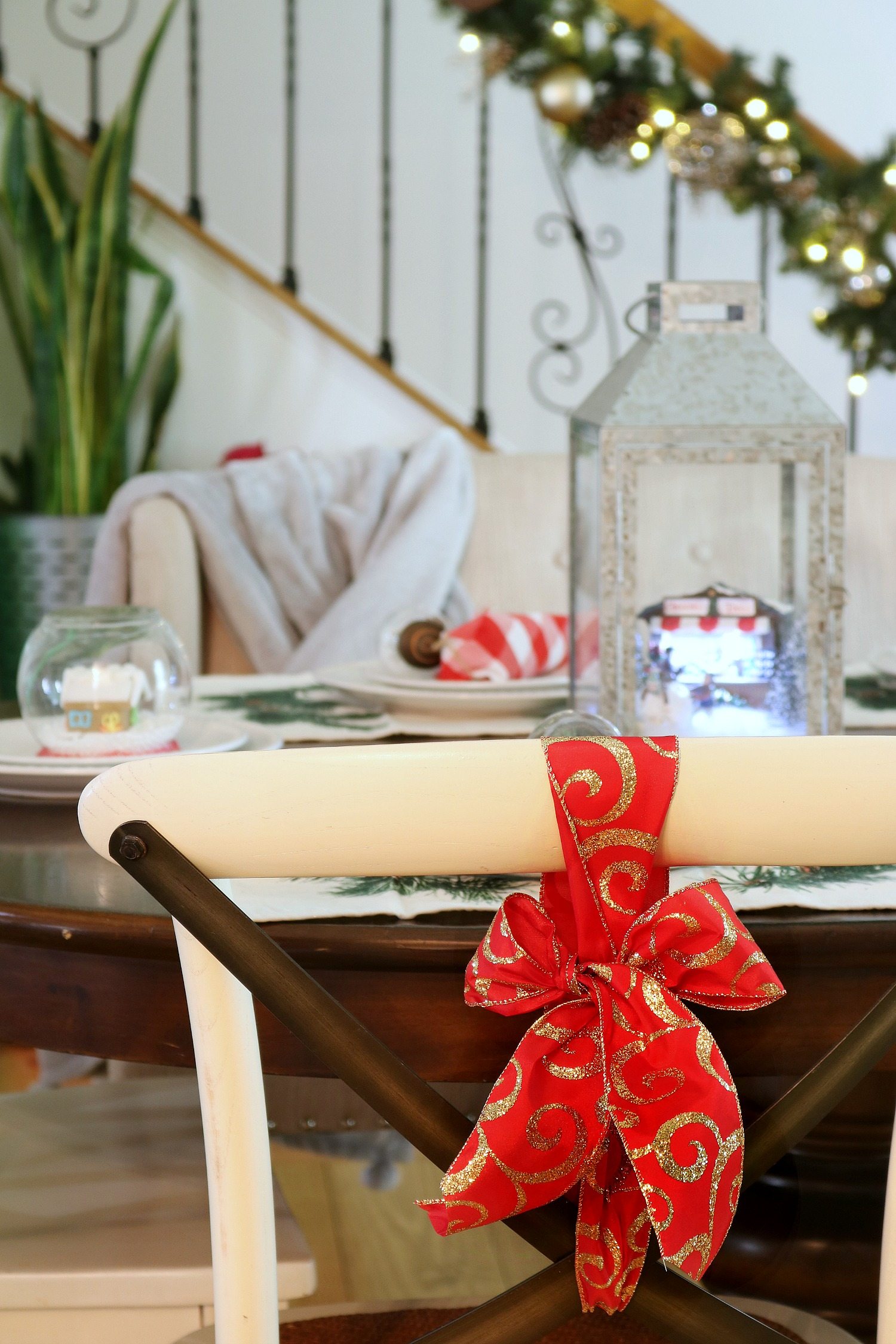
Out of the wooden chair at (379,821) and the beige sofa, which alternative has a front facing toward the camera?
the beige sofa

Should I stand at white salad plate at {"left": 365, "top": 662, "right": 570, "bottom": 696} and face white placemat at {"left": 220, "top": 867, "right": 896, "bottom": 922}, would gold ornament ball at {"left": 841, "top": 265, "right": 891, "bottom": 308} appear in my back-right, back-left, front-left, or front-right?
back-left

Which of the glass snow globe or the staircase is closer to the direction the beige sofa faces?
the glass snow globe

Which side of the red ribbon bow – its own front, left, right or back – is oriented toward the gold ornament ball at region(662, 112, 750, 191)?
back

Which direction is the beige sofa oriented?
toward the camera

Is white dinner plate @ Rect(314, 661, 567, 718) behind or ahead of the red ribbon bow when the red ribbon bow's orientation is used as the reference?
behind

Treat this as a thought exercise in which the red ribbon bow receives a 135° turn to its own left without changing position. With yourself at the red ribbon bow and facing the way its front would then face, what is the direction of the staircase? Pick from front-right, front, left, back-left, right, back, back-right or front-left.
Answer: front-left

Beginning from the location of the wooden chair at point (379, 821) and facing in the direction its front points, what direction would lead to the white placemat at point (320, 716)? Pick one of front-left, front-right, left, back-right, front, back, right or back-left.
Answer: front

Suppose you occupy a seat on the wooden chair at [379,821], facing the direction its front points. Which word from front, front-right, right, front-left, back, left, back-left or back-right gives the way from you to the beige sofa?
front

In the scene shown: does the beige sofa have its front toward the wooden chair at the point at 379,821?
yes

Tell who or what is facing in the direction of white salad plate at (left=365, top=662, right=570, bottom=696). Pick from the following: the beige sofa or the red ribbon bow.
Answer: the beige sofa

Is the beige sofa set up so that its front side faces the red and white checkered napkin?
yes

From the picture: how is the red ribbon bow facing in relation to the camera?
toward the camera

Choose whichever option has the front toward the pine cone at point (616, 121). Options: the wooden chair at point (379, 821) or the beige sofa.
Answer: the wooden chair

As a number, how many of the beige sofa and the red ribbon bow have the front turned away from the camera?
0

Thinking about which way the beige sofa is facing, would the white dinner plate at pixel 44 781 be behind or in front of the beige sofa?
in front

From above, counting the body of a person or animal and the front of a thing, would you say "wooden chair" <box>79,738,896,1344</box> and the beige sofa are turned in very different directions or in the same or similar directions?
very different directions

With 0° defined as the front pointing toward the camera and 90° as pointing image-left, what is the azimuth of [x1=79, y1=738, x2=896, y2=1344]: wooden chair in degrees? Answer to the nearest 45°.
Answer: approximately 180°
